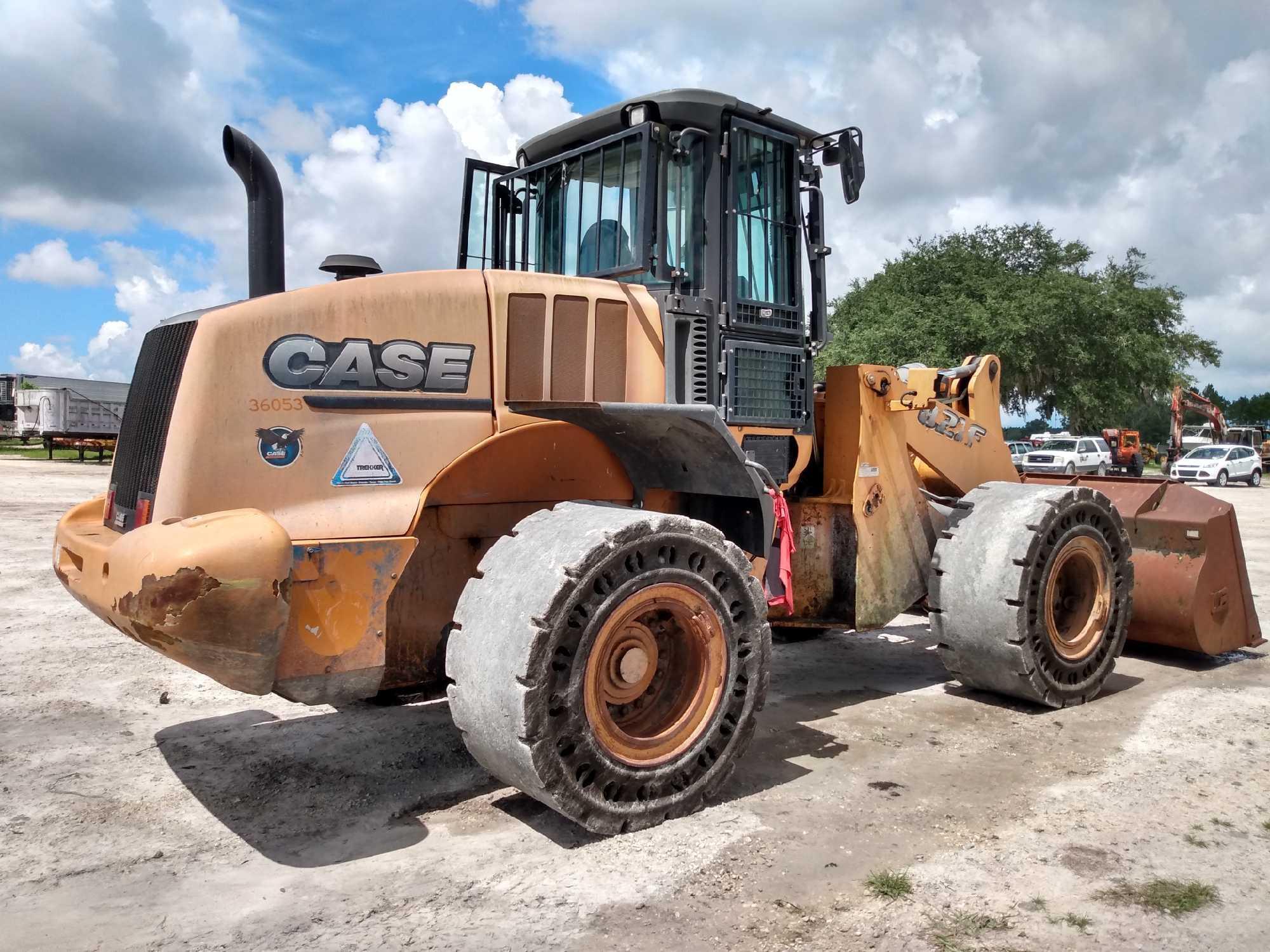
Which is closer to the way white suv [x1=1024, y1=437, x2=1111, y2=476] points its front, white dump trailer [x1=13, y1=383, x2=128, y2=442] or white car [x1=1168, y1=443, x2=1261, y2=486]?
the white dump trailer

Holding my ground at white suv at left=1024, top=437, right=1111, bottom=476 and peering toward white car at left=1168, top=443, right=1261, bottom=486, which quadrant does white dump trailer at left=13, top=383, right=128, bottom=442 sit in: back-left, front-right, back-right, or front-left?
back-left

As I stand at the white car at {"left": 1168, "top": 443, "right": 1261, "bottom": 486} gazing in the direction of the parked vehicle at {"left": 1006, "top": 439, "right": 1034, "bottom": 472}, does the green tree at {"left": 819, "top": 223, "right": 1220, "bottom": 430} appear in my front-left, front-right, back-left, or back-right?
front-right

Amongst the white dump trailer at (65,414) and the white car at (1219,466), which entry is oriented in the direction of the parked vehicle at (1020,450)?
the white car

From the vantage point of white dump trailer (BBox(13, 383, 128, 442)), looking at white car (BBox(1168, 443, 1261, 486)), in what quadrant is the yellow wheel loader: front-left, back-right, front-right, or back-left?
front-right

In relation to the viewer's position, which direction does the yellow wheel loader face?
facing away from the viewer and to the right of the viewer

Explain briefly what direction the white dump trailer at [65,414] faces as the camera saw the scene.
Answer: facing the viewer and to the left of the viewer

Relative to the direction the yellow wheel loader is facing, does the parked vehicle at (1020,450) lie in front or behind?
in front

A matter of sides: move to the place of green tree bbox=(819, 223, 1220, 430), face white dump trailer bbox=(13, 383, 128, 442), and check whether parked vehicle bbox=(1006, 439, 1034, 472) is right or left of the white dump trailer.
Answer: left

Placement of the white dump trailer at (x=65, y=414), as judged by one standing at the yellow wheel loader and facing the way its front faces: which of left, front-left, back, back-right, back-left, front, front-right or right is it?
left

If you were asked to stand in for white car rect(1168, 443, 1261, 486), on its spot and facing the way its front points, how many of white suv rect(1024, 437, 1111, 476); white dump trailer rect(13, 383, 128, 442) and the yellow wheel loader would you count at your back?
0

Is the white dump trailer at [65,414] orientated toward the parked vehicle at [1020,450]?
no

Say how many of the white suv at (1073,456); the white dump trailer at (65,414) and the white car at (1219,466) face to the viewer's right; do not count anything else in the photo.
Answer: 0

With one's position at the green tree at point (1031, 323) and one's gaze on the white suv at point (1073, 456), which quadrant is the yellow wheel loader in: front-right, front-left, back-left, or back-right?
front-right

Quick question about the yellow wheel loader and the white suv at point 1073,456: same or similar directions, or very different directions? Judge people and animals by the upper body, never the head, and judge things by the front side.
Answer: very different directions

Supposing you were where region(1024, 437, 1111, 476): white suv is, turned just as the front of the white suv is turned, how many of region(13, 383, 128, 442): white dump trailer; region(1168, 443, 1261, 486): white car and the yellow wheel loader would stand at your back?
1

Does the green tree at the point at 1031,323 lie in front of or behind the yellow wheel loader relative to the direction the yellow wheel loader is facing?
in front

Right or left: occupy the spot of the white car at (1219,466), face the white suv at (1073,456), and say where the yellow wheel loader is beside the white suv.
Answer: left
